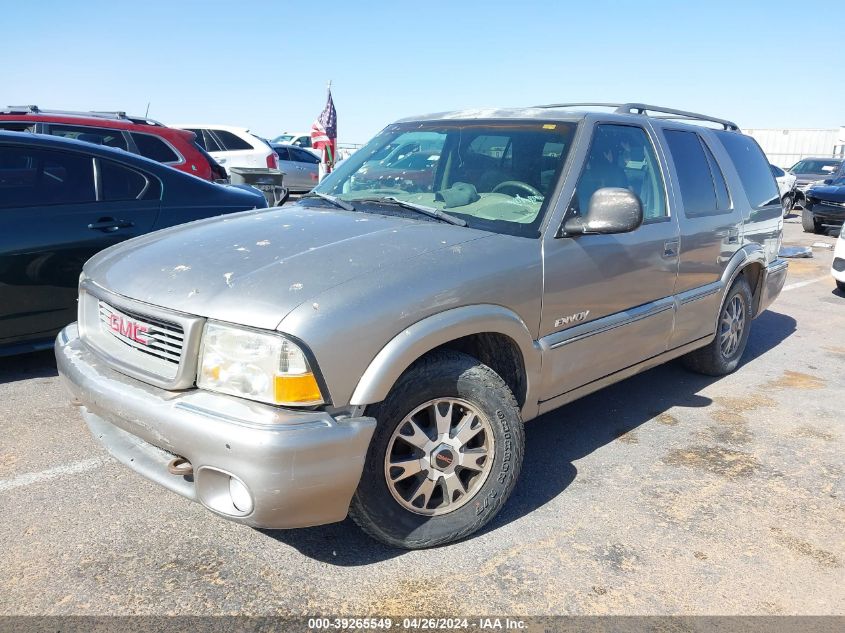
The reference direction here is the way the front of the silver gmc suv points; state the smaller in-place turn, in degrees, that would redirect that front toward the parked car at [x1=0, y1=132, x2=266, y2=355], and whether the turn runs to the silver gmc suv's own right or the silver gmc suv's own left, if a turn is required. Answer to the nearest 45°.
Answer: approximately 90° to the silver gmc suv's own right

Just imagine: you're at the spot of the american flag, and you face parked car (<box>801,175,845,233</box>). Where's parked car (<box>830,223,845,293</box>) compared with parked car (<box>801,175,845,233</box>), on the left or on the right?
right

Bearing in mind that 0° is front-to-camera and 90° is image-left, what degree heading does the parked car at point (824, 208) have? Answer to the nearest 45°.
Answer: approximately 45°

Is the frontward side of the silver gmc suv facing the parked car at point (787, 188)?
no

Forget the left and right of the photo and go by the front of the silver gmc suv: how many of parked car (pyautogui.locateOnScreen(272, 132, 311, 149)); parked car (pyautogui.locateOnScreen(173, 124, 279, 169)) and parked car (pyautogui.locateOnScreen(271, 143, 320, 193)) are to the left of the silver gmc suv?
0

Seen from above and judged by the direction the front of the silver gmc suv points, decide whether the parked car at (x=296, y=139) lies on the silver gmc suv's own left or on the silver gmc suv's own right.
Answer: on the silver gmc suv's own right

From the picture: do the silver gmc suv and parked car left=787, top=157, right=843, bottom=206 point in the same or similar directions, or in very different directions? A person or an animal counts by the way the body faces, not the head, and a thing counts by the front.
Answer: same or similar directions

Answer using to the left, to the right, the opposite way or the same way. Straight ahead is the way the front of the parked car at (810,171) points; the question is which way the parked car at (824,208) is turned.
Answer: the same way

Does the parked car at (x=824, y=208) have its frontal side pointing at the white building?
no

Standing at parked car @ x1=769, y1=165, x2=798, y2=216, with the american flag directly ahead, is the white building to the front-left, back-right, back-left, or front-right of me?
back-right

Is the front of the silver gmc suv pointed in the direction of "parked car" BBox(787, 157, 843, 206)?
no
